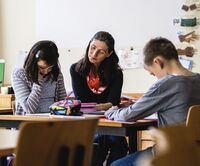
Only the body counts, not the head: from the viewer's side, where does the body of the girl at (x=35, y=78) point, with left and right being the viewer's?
facing the viewer and to the right of the viewer

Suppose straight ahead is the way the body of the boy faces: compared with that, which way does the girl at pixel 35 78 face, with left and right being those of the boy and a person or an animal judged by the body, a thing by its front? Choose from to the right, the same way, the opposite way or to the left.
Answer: the opposite way

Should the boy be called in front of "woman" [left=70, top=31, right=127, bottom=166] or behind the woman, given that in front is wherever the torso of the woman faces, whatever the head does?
in front

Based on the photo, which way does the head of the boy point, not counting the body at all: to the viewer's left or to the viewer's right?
to the viewer's left

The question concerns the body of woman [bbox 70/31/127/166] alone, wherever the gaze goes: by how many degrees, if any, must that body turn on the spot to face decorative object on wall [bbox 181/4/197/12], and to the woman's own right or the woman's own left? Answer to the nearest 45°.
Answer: approximately 135° to the woman's own left

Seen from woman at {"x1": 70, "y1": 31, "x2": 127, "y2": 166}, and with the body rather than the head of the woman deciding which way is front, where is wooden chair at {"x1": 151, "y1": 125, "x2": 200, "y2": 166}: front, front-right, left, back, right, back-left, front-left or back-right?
front

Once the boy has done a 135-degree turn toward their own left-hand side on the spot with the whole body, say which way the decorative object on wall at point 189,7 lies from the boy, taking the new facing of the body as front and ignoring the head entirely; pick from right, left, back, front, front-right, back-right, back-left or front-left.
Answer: back

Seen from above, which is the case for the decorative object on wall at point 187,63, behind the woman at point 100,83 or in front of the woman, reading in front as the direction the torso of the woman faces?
behind

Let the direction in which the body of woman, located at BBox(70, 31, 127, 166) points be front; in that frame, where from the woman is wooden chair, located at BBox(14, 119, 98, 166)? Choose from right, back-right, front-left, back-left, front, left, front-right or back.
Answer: front

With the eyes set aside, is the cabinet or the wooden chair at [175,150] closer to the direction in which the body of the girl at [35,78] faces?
the wooden chair

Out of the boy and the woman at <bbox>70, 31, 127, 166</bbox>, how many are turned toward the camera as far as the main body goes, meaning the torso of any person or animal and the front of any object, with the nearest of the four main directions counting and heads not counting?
1

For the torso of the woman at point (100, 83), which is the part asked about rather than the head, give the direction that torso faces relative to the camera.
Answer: toward the camera

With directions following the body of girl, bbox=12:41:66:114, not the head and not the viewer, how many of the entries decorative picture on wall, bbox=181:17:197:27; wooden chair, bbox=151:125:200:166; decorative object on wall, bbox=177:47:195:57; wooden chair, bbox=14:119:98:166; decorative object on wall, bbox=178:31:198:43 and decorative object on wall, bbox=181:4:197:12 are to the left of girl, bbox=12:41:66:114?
4

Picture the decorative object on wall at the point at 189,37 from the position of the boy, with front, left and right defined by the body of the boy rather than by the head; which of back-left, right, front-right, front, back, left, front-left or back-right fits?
front-right
